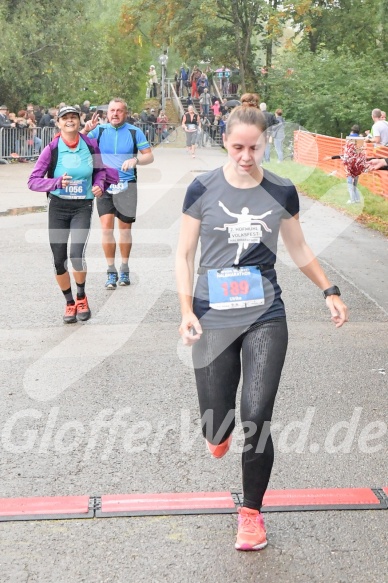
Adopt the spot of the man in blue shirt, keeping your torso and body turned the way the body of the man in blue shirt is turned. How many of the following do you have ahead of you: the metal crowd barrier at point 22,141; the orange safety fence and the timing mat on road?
1

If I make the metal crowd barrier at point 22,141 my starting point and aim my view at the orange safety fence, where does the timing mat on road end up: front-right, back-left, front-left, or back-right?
front-right

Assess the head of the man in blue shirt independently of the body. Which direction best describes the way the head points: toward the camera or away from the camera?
toward the camera

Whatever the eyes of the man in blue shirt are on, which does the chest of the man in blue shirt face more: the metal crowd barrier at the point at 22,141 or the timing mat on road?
the timing mat on road

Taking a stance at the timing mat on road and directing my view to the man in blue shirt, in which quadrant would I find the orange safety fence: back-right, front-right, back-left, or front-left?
front-right

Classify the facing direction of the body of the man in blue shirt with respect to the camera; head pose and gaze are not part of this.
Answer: toward the camera

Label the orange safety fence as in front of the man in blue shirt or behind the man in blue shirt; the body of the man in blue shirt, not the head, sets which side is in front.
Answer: behind

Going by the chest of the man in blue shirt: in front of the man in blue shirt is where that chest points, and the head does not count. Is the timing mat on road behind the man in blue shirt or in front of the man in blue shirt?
in front

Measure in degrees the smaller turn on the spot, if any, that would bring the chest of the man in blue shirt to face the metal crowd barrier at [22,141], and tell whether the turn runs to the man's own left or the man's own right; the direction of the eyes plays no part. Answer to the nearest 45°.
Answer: approximately 180°
